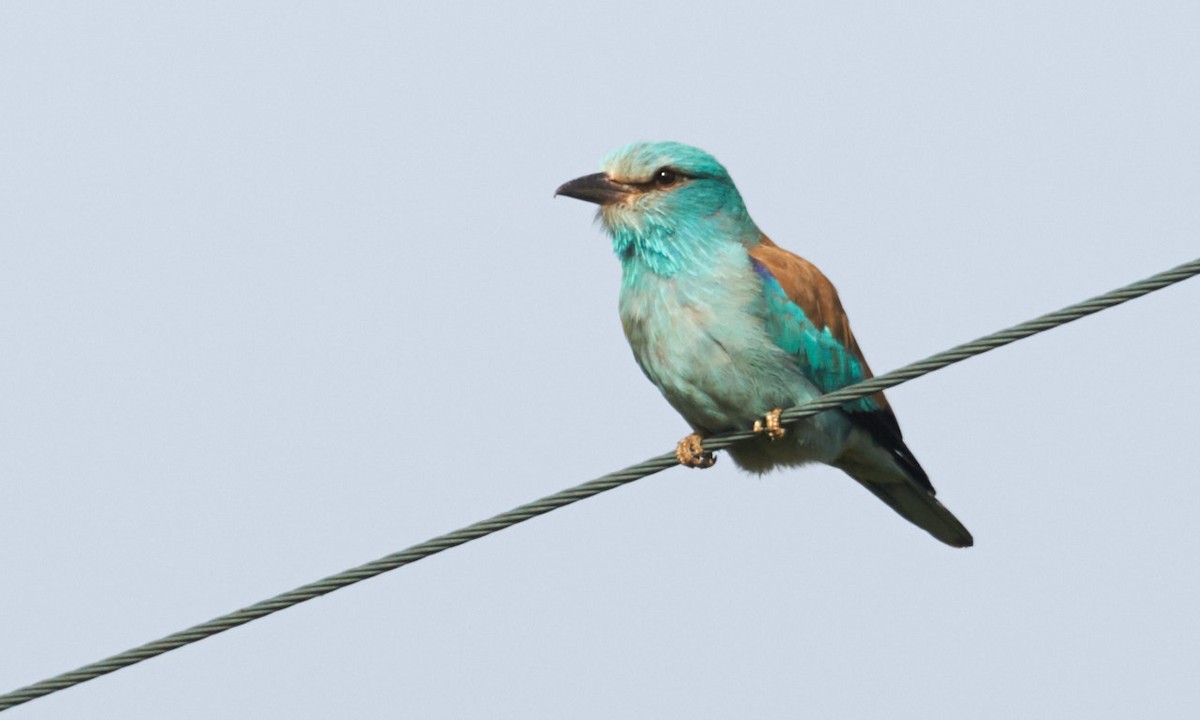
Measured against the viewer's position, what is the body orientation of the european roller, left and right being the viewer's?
facing the viewer and to the left of the viewer
